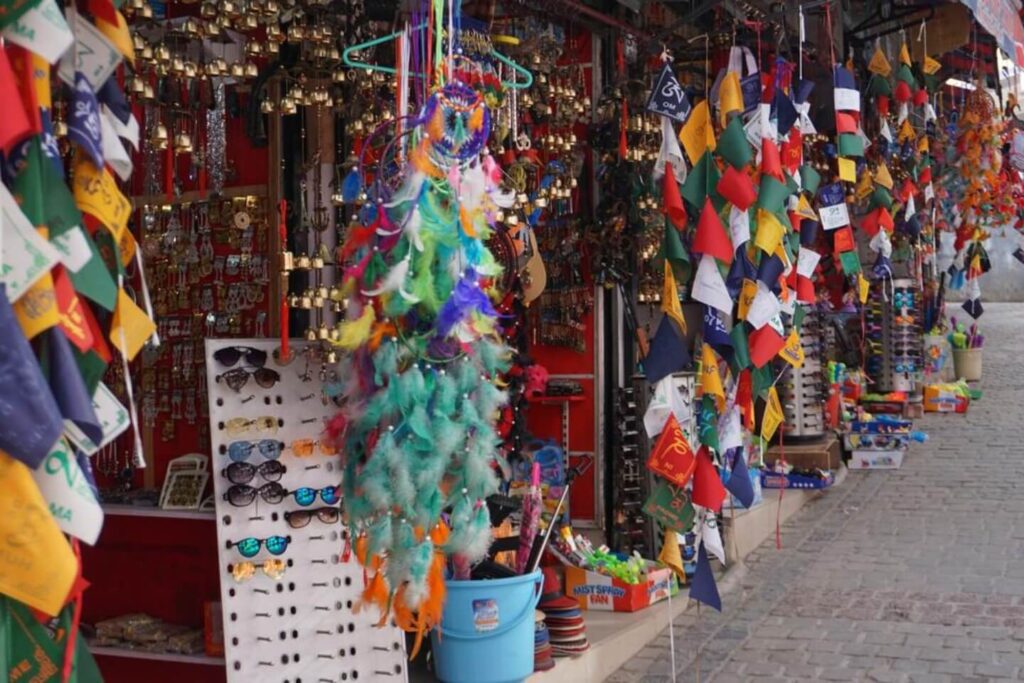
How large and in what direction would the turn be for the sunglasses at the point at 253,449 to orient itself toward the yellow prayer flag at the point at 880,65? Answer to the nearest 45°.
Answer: approximately 135° to its left

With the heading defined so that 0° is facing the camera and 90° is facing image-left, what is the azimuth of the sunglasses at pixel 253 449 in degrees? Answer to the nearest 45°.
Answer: approximately 0°

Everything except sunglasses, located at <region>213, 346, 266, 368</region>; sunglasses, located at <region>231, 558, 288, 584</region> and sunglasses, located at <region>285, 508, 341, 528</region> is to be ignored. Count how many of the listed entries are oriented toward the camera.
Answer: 3

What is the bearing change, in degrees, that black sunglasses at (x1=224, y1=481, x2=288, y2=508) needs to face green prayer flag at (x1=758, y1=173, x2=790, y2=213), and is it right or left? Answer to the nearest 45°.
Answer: approximately 90° to its left

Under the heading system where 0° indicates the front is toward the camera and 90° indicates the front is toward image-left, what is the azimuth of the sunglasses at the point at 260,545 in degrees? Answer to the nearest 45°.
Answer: approximately 0°

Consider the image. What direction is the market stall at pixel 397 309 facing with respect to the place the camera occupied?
facing the viewer and to the right of the viewer

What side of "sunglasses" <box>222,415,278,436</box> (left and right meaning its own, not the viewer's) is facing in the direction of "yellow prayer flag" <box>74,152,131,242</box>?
front

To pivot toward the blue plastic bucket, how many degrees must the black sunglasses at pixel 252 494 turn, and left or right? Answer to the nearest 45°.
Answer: approximately 90° to its left
